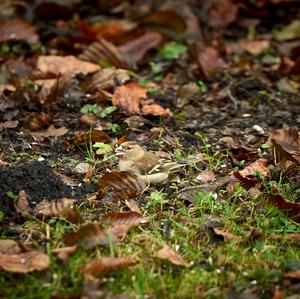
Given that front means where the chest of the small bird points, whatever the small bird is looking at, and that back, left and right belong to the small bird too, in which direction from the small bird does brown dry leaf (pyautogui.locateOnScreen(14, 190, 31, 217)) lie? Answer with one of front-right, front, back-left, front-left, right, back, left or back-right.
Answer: front-left

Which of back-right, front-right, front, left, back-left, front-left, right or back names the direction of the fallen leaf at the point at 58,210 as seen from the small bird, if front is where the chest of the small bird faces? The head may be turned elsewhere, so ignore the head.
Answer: front-left

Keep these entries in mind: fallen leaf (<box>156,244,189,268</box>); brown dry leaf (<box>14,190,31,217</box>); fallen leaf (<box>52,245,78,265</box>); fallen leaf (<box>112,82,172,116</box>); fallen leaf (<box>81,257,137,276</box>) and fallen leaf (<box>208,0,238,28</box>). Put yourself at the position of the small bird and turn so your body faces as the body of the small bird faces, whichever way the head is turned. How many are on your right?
2

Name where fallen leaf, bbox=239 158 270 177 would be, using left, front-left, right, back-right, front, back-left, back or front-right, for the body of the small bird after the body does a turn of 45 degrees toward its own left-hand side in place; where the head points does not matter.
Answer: back-left

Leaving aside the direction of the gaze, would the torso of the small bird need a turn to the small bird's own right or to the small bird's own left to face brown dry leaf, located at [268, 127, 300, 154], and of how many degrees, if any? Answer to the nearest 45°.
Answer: approximately 135° to the small bird's own right

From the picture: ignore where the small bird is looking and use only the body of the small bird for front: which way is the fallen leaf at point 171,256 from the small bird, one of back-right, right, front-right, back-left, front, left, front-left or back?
left

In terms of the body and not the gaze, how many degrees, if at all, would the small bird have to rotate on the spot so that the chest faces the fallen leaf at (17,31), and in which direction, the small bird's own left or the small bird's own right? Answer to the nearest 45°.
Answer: approximately 45° to the small bird's own right

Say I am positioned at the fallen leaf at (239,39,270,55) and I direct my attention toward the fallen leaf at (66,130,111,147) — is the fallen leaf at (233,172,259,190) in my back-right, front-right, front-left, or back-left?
front-left

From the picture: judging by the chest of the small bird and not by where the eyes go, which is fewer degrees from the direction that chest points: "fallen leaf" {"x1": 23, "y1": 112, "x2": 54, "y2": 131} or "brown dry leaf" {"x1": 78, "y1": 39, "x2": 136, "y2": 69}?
the fallen leaf

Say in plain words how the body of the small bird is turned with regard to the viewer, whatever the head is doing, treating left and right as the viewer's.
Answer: facing to the left of the viewer

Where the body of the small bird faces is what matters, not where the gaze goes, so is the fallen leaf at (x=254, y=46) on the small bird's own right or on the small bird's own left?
on the small bird's own right

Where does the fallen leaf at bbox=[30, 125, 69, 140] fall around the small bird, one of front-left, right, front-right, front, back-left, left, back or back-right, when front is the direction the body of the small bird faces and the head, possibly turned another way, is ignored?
front-right

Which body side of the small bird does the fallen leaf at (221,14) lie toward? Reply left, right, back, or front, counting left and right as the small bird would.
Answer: right

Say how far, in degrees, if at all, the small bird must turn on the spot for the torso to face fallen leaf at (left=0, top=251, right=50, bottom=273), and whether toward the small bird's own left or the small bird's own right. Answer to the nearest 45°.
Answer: approximately 45° to the small bird's own left

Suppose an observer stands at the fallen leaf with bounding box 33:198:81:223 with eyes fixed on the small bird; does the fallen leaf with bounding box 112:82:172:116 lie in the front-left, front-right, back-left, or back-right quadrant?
front-left

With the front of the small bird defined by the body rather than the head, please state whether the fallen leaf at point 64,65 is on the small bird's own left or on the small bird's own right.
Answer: on the small bird's own right
